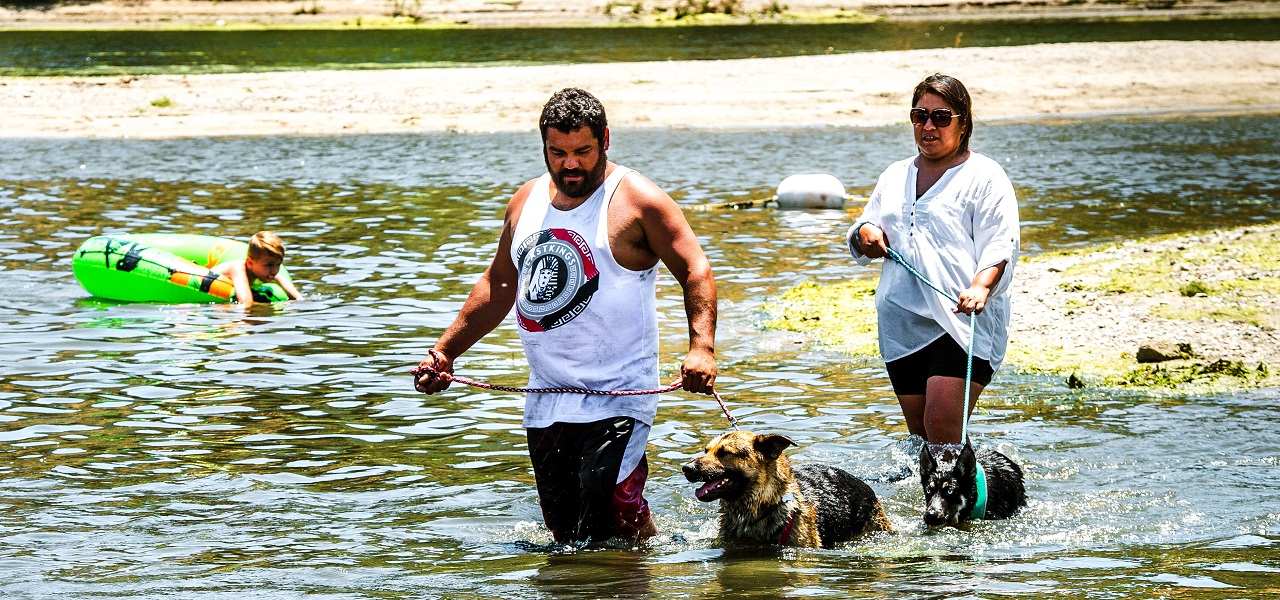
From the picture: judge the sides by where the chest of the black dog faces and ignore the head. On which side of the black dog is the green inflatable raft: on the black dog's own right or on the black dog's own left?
on the black dog's own right

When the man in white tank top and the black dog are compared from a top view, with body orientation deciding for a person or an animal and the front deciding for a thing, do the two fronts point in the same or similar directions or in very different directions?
same or similar directions

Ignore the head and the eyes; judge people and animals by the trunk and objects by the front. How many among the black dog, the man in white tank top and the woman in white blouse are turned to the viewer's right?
0

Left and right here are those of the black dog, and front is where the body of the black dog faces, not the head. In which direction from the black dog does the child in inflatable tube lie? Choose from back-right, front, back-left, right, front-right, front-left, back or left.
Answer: right

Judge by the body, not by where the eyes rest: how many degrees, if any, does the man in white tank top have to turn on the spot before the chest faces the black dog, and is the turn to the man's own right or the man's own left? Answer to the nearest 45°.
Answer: approximately 135° to the man's own left

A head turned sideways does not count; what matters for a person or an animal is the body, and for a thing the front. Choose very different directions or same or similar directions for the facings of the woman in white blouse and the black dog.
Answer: same or similar directions

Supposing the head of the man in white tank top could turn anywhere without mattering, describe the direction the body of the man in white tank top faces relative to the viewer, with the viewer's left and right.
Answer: facing the viewer and to the left of the viewer

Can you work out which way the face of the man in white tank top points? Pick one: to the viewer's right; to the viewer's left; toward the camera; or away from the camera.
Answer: toward the camera

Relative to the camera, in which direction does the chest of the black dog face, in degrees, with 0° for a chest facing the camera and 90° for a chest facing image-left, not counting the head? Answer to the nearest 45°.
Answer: approximately 45°

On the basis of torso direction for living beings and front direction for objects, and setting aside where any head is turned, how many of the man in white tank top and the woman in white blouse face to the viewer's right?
0

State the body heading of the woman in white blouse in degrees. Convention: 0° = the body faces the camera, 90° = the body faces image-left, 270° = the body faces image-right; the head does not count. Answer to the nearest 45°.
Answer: approximately 45°

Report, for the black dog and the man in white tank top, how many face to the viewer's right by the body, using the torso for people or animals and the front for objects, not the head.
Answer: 0
